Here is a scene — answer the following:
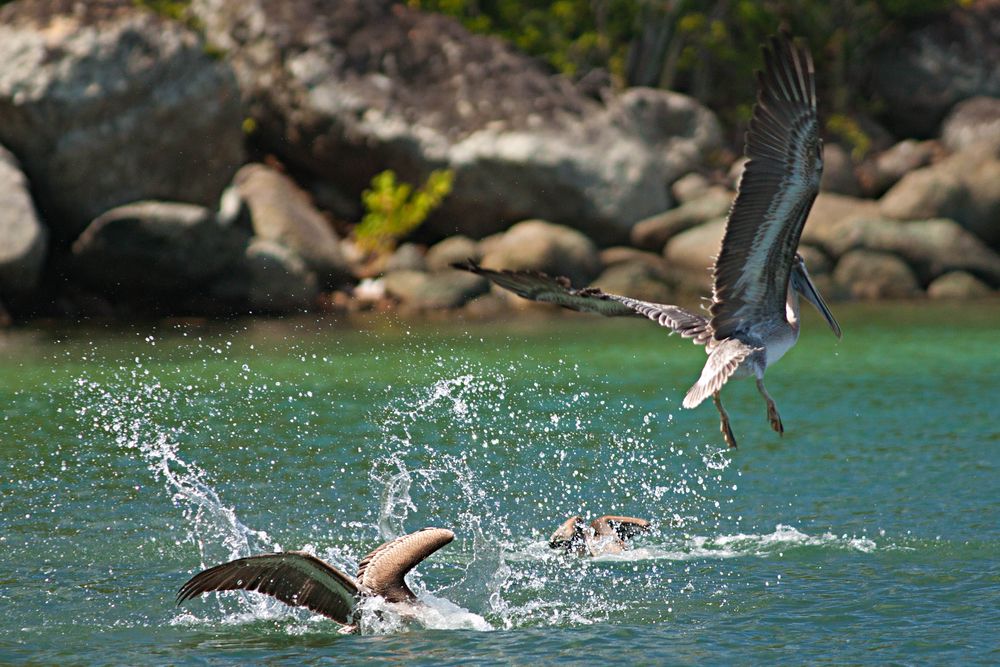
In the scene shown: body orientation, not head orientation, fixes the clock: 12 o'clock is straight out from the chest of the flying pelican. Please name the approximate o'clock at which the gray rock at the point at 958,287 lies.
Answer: The gray rock is roughly at 11 o'clock from the flying pelican.

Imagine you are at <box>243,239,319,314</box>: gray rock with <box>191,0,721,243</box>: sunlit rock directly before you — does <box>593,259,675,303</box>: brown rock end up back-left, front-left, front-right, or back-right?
front-right

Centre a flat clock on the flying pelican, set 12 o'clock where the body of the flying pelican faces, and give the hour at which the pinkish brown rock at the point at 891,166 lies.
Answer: The pinkish brown rock is roughly at 11 o'clock from the flying pelican.

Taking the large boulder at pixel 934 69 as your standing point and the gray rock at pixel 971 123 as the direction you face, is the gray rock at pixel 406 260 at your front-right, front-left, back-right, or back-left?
front-right

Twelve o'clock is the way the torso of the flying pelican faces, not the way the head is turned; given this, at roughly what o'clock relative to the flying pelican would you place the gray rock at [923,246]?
The gray rock is roughly at 11 o'clock from the flying pelican.

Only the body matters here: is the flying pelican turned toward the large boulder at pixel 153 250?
no

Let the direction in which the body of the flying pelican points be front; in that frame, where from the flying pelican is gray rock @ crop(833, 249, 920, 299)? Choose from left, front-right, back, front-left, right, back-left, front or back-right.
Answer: front-left

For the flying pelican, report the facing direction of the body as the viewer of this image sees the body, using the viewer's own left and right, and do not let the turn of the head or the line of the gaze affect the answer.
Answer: facing away from the viewer and to the right of the viewer

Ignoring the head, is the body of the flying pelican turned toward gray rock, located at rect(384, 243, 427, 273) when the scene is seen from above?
no

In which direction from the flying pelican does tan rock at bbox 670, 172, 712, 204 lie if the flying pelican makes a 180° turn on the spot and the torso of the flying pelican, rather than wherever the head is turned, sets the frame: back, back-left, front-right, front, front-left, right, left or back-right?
back-right

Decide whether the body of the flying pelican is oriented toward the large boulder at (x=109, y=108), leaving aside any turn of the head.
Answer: no
